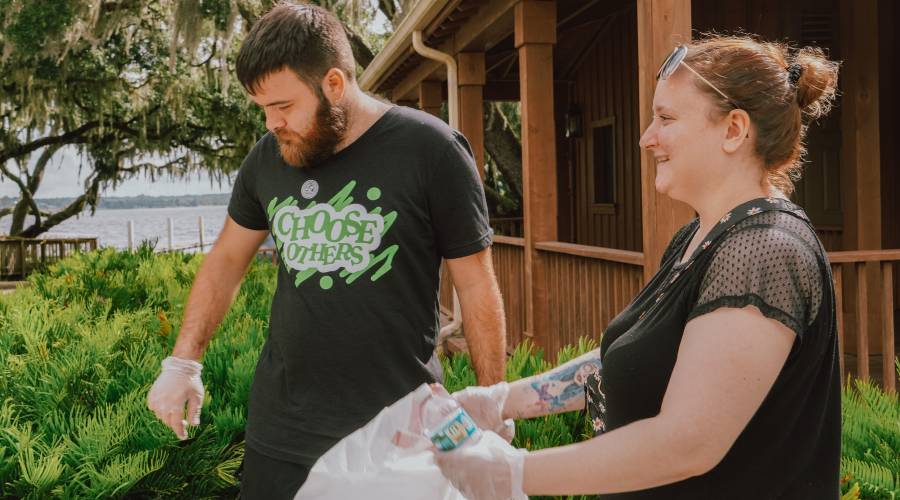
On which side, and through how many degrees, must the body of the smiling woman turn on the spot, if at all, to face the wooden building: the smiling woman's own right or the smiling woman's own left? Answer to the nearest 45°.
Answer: approximately 90° to the smiling woman's own right

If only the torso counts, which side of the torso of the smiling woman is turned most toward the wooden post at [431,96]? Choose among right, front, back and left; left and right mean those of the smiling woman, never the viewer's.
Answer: right

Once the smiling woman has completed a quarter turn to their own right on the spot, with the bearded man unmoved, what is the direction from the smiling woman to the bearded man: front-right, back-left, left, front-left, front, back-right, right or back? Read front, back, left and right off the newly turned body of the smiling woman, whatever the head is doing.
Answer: front-left

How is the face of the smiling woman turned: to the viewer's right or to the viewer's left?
to the viewer's left

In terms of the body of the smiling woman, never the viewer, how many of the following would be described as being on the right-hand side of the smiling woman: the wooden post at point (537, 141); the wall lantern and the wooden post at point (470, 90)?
3

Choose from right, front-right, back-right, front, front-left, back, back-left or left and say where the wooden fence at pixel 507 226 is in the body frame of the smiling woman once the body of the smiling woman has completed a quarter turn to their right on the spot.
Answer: front

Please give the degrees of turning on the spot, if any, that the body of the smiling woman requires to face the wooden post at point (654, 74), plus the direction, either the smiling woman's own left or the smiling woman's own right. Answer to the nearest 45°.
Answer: approximately 90° to the smiling woman's own right

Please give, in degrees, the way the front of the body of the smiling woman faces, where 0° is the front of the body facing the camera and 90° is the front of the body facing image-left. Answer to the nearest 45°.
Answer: approximately 90°

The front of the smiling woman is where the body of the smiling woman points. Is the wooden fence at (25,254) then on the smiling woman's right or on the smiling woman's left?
on the smiling woman's right
